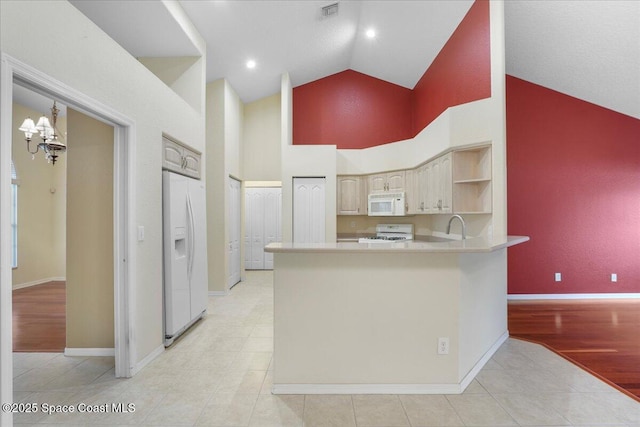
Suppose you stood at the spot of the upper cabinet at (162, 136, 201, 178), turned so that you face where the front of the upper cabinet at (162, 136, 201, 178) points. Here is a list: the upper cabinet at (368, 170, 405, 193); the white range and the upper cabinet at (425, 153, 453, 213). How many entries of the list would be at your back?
0

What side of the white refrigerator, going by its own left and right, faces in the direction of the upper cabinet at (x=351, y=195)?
left

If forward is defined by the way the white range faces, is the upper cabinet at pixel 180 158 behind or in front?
in front

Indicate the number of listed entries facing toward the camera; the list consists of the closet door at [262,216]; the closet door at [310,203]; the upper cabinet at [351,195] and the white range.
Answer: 4

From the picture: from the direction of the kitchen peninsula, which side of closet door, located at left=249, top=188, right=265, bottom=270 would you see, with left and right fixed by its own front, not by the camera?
front

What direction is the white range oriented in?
toward the camera

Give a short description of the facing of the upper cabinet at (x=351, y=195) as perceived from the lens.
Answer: facing the viewer

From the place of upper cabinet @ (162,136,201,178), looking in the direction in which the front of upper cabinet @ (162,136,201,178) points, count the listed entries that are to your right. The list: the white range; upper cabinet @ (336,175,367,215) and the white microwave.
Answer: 0

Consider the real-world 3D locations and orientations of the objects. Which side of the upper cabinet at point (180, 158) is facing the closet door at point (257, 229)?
left

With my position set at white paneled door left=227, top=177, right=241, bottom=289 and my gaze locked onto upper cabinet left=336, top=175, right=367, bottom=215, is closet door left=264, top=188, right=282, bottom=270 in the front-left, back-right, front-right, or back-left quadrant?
front-left

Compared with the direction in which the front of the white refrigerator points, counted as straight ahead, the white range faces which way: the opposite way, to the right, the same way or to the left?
to the right

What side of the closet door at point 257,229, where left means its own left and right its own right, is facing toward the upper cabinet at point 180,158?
front

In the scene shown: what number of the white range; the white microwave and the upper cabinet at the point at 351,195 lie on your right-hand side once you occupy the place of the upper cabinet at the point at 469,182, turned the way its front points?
3

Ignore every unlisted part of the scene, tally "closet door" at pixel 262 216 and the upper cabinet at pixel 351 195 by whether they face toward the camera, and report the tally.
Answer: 2

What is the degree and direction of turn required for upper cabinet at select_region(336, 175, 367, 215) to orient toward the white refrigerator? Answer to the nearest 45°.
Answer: approximately 45° to its right

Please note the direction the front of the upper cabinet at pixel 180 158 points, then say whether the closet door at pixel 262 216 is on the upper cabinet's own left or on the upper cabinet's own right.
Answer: on the upper cabinet's own left

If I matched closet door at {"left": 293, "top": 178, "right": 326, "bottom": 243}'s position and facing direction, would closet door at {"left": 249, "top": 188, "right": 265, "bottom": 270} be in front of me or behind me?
behind
